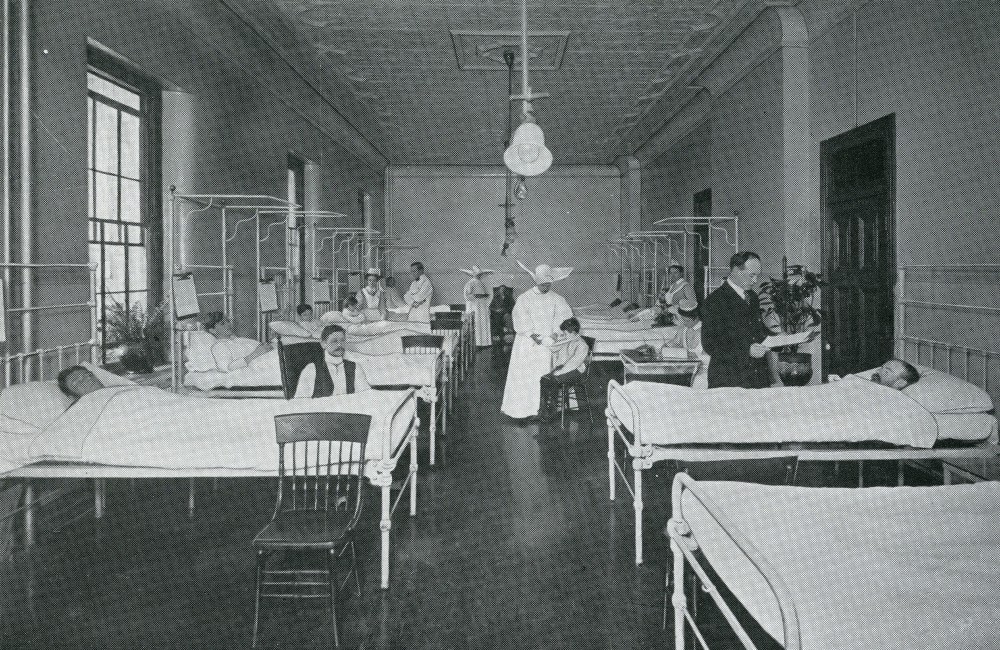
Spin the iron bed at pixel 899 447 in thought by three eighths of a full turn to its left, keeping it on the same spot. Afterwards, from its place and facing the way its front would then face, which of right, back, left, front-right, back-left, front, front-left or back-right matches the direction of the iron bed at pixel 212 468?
right

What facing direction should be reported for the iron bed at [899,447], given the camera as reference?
facing to the left of the viewer

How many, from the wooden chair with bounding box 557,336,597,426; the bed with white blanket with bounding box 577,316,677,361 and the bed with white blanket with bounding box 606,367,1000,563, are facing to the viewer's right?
0

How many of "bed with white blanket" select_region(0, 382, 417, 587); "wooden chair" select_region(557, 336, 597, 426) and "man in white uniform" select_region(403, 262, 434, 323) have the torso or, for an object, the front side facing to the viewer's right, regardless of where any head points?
1

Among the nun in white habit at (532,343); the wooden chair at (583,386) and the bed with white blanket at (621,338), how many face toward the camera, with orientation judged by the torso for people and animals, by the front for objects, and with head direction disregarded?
1

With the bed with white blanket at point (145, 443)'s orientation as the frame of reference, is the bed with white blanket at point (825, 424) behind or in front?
in front

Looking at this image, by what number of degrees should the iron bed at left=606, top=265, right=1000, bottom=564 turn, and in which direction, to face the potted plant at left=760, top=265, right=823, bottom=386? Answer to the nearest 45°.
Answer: approximately 90° to its right

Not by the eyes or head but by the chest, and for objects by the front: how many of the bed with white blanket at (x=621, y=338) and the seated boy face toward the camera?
0

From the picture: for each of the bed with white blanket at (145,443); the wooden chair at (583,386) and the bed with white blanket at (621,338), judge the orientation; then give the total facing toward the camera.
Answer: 0
